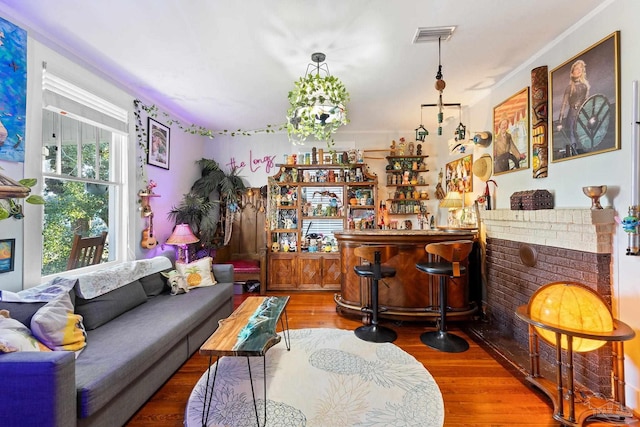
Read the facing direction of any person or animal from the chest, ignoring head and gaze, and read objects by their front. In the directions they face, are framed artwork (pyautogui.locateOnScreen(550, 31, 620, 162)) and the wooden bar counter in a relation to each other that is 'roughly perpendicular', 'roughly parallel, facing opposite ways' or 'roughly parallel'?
roughly perpendicular

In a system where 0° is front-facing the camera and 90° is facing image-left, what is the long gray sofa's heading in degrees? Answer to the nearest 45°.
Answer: approximately 315°

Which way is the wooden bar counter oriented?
toward the camera

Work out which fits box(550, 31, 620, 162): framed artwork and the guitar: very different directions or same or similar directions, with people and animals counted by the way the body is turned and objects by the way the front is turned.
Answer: very different directions

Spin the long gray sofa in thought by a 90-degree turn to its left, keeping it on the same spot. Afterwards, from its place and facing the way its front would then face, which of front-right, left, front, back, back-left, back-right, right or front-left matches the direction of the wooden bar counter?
front-right

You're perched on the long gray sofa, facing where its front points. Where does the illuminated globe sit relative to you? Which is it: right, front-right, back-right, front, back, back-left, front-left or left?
front

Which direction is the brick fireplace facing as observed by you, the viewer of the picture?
facing the viewer and to the left of the viewer

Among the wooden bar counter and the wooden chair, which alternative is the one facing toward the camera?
the wooden bar counter

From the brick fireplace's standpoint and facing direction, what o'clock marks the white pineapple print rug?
The white pineapple print rug is roughly at 12 o'clock from the brick fireplace.

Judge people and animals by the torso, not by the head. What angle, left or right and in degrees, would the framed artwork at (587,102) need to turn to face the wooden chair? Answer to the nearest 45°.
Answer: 0° — it already faces it

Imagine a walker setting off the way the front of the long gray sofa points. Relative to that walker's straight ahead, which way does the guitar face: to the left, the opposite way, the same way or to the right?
the same way

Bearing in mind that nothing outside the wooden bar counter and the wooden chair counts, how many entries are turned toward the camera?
1

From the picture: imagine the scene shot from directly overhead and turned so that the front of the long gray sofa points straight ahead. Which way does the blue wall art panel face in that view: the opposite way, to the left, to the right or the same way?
the same way

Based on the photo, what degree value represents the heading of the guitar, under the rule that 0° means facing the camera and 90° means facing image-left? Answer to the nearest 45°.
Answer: approximately 315°

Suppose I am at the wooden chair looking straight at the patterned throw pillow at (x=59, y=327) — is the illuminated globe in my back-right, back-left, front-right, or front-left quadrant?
front-left

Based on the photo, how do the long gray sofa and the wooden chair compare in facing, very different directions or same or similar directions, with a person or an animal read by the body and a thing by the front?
very different directions

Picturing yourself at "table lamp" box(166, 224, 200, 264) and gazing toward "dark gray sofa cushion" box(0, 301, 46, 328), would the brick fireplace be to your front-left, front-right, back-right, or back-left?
front-left

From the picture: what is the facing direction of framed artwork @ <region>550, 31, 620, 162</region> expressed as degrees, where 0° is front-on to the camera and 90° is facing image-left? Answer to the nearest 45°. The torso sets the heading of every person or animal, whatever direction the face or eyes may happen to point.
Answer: approximately 45°
